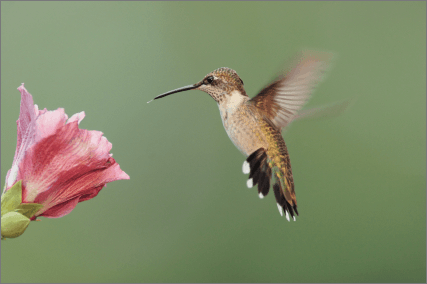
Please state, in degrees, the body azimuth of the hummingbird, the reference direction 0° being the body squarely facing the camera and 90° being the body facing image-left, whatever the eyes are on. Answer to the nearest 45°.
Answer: approximately 90°
